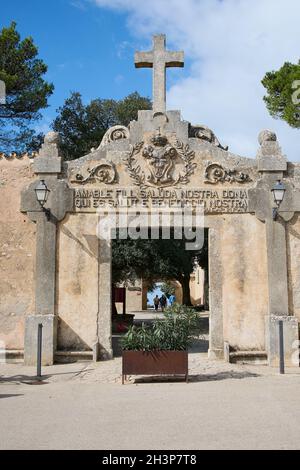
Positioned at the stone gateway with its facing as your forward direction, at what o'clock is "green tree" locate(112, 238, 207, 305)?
The green tree is roughly at 6 o'clock from the stone gateway.

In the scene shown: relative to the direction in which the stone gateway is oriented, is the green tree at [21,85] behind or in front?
behind

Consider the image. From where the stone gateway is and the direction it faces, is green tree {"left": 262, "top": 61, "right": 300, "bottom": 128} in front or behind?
behind

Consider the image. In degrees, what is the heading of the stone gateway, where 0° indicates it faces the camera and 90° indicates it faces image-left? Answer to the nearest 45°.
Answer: approximately 0°

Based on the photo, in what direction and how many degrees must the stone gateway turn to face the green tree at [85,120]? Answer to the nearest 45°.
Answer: approximately 180°

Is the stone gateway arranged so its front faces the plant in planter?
yes
